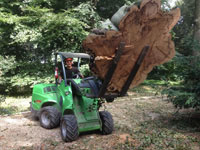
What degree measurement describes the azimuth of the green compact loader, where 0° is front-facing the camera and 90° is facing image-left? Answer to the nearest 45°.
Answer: approximately 315°
